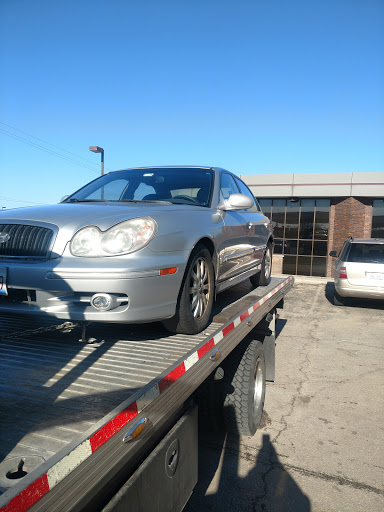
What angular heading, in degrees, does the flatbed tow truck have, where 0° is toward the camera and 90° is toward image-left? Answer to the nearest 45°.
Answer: approximately 45°

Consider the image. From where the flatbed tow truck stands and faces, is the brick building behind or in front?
behind

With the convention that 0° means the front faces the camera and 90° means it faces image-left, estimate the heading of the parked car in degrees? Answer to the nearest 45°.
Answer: approximately 180°

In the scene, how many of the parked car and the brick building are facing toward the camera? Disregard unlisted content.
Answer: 1

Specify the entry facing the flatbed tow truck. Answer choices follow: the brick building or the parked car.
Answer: the brick building

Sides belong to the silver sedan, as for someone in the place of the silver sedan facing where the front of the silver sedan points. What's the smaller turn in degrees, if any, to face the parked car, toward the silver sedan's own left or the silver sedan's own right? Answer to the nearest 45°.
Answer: approximately 180°

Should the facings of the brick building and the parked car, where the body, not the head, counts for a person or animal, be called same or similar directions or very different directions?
very different directions

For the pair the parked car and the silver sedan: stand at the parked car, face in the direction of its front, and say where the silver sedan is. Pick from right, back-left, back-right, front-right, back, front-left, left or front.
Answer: back

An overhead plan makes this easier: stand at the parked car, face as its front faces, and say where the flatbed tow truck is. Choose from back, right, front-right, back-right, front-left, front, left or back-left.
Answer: back

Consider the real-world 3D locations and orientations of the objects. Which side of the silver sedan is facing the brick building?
back

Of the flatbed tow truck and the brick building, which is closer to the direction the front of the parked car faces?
the brick building

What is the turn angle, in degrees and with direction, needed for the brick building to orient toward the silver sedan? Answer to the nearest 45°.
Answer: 0° — it already faces it
